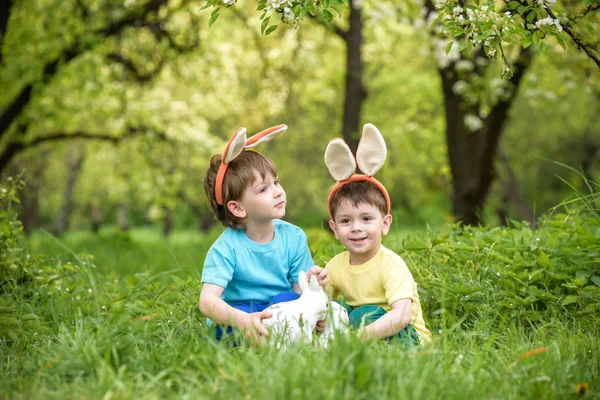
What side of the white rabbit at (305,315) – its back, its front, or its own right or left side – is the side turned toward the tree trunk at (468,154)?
left

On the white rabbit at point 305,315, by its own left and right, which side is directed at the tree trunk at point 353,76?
left

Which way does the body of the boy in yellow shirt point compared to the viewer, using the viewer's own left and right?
facing the viewer and to the left of the viewer

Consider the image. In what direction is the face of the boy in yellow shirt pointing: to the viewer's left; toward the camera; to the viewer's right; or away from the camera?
toward the camera

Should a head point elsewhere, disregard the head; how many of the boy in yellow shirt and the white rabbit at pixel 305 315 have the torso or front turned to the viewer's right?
1

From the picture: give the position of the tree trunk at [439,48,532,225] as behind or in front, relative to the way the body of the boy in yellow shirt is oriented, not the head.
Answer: behind

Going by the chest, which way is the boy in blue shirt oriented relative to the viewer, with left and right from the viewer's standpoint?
facing the viewer and to the right of the viewer

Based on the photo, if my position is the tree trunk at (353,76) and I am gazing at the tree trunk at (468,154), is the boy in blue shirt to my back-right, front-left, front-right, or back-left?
front-right

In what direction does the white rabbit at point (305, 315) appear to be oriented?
to the viewer's right
